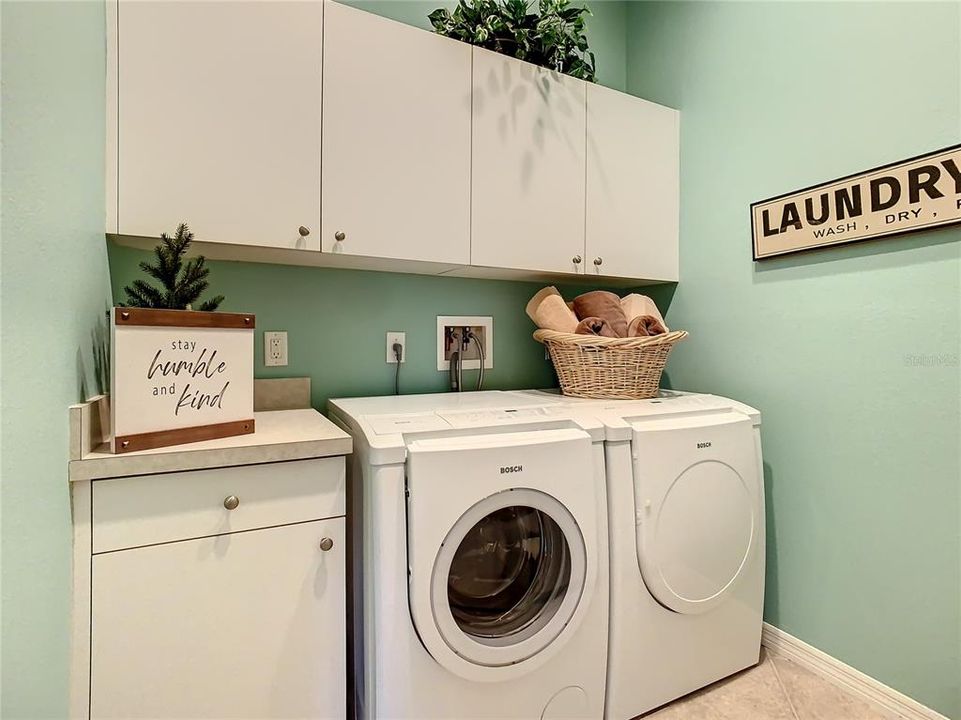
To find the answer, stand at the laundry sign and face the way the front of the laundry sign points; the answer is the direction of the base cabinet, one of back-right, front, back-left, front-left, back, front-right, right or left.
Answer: front

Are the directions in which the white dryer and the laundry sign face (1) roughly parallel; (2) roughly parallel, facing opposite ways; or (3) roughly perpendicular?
roughly perpendicular

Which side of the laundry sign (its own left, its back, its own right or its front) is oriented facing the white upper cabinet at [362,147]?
front

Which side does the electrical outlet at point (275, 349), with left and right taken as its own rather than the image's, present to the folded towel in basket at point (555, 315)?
left

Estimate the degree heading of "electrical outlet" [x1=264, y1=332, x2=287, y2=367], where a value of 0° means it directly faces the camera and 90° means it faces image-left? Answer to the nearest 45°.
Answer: approximately 0°

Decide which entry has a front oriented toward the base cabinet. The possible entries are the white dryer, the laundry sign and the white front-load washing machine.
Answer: the laundry sign

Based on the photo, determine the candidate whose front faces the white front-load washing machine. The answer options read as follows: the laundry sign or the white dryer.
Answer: the laundry sign

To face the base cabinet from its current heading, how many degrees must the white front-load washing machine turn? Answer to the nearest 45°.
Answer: approximately 135° to its right

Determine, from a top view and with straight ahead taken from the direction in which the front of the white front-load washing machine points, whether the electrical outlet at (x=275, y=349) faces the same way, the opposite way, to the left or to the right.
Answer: the same way

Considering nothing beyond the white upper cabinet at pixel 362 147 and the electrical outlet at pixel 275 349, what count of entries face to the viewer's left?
0

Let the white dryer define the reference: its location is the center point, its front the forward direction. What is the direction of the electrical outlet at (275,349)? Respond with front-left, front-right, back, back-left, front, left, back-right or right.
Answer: back-right

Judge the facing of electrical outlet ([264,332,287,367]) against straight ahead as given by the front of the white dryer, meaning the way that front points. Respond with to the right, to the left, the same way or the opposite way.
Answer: the same way

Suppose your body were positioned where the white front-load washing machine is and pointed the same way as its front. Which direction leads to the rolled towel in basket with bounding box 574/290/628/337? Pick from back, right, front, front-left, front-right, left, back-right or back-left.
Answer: left

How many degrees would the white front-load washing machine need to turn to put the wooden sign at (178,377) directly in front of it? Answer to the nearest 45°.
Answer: approximately 135° to its right

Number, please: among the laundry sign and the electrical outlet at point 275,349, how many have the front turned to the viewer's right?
0
